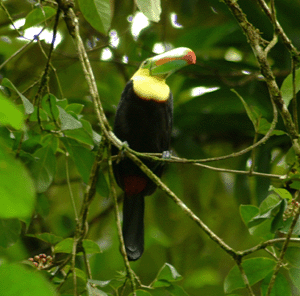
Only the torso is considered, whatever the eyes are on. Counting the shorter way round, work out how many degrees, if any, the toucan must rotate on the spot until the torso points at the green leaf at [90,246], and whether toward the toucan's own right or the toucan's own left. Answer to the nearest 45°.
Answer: approximately 45° to the toucan's own right

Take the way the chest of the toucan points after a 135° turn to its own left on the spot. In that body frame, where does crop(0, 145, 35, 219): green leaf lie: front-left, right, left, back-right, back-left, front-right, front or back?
back

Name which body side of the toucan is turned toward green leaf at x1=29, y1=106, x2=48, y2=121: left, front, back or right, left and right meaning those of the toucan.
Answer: right

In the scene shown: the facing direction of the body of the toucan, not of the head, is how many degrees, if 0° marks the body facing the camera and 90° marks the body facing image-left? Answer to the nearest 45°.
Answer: approximately 315°

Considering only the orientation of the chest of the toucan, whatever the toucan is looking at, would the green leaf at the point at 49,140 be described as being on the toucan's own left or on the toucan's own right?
on the toucan's own right
